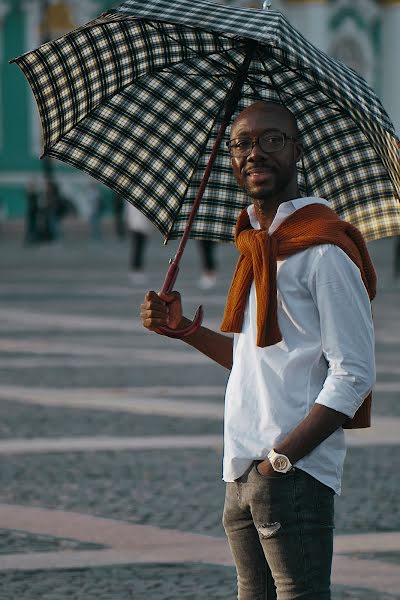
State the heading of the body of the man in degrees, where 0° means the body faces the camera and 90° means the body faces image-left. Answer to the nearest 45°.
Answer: approximately 45°

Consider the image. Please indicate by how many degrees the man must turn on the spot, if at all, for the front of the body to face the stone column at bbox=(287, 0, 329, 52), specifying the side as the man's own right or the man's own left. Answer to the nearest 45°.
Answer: approximately 135° to the man's own right

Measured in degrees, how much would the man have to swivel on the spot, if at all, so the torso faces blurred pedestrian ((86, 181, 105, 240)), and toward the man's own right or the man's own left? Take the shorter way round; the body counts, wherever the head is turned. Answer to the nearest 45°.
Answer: approximately 135° to the man's own right

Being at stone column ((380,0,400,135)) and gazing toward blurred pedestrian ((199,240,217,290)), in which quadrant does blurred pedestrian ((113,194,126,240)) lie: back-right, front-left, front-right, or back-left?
front-right

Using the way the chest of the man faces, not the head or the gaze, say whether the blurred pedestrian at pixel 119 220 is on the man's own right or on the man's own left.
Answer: on the man's own right

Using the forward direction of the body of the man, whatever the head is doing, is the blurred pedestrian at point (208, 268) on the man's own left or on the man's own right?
on the man's own right

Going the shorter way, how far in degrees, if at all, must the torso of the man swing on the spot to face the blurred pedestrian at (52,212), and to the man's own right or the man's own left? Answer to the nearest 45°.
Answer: approximately 135° to the man's own right

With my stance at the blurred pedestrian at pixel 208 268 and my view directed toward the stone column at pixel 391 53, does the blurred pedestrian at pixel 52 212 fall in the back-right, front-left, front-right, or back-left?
front-left

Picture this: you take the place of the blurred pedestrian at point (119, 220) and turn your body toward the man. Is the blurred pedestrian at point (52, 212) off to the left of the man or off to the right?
right

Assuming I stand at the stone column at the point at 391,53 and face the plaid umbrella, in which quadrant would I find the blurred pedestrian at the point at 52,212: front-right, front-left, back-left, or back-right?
front-right
